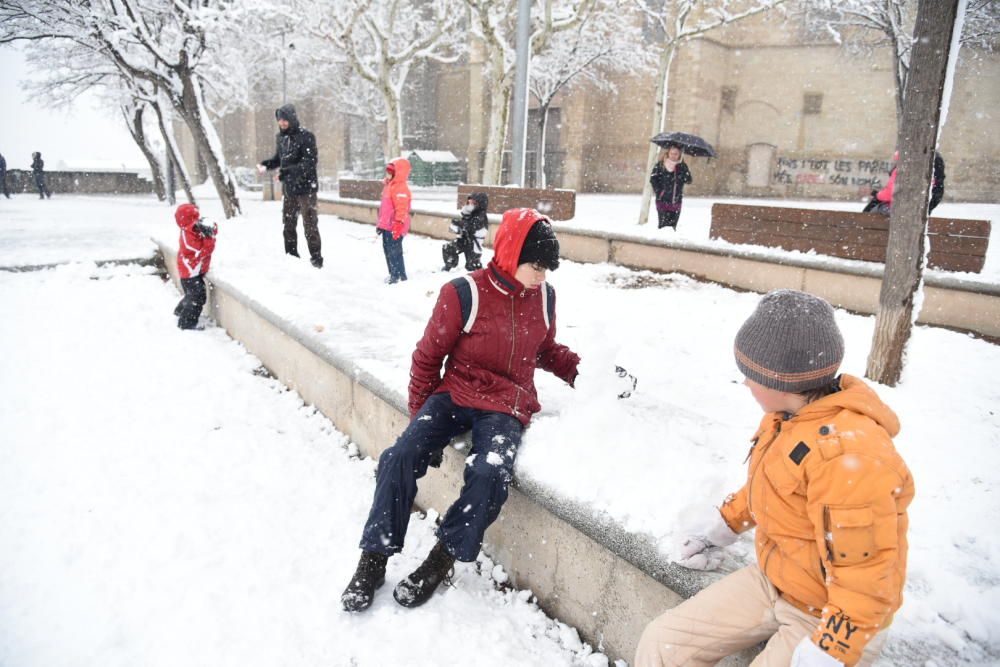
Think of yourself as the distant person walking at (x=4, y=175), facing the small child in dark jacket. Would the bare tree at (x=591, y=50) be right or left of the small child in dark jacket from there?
left

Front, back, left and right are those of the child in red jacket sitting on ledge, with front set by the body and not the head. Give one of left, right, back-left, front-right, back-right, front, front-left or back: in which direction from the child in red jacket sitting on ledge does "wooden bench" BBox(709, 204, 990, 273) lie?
back-left

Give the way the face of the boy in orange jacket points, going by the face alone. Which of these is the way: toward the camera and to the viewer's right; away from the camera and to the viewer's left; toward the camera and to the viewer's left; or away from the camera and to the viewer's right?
away from the camera and to the viewer's left

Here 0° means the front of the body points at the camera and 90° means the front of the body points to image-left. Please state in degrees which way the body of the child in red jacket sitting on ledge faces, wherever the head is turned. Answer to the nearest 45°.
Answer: approximately 0°

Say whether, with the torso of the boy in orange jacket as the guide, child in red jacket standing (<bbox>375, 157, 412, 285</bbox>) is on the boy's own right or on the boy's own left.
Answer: on the boy's own right

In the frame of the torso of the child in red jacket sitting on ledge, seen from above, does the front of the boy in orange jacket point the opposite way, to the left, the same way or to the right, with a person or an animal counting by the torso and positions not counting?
to the right

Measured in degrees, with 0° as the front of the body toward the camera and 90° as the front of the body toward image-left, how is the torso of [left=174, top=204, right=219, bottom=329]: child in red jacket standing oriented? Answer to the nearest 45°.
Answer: approximately 270°

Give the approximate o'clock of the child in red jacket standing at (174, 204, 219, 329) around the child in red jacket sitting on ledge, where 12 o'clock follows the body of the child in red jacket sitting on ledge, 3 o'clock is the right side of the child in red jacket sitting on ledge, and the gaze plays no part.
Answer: The child in red jacket standing is roughly at 5 o'clock from the child in red jacket sitting on ledge.

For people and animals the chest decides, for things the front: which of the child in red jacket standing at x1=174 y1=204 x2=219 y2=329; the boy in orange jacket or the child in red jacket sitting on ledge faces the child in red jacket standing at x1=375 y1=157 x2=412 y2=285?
the child in red jacket standing at x1=174 y1=204 x2=219 y2=329

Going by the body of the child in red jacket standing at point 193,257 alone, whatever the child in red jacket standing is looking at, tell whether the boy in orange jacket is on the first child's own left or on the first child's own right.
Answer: on the first child's own right
